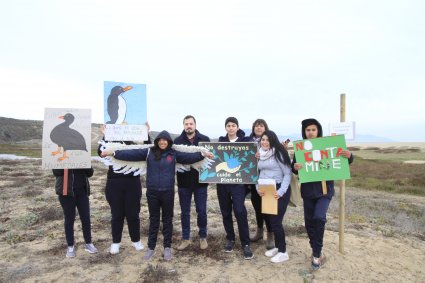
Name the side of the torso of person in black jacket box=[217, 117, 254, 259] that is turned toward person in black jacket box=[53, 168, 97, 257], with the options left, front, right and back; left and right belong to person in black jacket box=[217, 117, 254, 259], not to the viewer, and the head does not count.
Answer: right

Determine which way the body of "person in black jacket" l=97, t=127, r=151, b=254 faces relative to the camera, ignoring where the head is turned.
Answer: toward the camera

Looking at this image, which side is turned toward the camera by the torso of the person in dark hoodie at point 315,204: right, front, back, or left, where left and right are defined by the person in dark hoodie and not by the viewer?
front

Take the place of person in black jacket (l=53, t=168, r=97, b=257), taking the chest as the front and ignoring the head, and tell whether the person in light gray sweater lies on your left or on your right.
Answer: on your left

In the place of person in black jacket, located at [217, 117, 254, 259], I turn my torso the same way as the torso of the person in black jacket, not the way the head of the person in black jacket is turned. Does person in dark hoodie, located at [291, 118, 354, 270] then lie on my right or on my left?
on my left

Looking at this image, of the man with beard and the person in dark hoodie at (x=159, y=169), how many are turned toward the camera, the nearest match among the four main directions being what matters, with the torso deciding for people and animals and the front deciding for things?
2

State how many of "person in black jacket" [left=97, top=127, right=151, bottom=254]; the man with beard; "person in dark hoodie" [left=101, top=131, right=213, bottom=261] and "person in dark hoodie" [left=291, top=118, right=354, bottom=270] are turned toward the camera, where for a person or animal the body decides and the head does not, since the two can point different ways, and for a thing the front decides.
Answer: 4

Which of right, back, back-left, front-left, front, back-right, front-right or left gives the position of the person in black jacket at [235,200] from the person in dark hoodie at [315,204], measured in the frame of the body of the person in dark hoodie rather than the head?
right

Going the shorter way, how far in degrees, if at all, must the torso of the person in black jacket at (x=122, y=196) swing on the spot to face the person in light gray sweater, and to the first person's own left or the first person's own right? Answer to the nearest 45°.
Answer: approximately 90° to the first person's own left

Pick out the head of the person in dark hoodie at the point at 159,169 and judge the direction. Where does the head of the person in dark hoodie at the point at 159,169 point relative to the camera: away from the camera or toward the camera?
toward the camera

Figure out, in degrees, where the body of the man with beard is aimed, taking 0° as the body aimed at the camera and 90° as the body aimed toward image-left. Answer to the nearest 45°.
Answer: approximately 0°

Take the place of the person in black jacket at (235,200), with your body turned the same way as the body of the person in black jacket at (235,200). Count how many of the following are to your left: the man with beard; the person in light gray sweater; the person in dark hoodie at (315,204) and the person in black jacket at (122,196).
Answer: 2

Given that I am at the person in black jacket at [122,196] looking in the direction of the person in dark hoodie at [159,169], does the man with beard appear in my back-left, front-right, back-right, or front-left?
front-left
